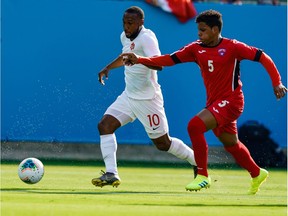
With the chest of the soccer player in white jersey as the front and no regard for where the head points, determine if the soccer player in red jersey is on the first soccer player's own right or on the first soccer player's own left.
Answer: on the first soccer player's own left

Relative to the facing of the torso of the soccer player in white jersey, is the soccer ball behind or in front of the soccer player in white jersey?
in front

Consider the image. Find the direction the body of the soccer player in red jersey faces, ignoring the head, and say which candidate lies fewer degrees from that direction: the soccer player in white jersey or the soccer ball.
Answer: the soccer ball

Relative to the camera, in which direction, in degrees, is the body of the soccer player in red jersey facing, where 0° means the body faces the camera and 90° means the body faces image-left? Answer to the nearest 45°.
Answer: approximately 45°

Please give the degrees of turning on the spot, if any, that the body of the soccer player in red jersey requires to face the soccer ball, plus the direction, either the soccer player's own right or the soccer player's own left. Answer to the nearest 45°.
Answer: approximately 45° to the soccer player's own right

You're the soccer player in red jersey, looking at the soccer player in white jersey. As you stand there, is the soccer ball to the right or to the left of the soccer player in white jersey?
left

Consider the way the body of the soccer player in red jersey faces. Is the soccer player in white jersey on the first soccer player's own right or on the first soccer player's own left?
on the first soccer player's own right

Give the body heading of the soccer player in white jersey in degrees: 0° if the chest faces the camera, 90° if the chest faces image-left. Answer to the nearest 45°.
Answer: approximately 45°

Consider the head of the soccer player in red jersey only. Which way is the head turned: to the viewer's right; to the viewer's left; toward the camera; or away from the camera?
to the viewer's left

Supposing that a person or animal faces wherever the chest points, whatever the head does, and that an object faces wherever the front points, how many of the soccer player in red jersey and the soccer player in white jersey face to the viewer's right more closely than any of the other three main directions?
0
